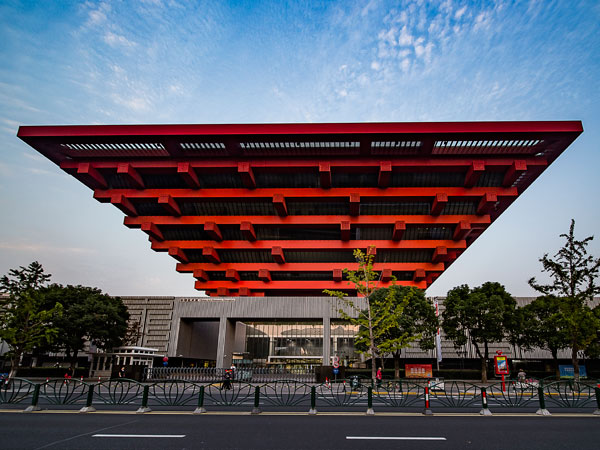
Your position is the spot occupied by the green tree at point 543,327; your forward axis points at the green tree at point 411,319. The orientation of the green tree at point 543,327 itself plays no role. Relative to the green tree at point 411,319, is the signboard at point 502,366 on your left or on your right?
left

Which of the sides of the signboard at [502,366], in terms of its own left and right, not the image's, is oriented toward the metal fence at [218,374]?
right

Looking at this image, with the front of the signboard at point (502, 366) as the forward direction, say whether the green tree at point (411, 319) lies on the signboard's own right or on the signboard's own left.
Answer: on the signboard's own right

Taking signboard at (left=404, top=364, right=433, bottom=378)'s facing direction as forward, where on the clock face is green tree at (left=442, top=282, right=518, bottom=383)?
The green tree is roughly at 8 o'clock from the signboard.

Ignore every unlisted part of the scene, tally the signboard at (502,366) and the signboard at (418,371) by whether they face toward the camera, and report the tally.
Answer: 2

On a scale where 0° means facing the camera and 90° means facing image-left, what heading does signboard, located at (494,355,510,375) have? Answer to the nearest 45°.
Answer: approximately 0°

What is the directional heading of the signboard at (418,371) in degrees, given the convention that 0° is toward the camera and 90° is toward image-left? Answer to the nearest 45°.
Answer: approximately 0°

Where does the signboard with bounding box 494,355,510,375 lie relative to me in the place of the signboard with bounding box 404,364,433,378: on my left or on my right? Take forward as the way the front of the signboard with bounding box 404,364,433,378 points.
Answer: on my left

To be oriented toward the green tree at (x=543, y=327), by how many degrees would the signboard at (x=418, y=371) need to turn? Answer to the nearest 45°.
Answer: approximately 135° to its left
